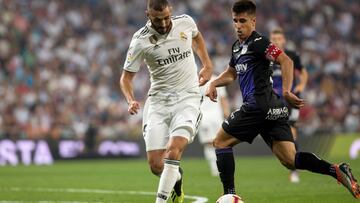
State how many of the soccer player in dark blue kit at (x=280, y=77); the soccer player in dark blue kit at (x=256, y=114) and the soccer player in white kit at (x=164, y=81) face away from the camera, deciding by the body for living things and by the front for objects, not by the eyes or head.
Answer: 0

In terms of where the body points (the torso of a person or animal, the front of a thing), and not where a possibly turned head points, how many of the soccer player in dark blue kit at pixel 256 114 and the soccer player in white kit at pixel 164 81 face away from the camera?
0

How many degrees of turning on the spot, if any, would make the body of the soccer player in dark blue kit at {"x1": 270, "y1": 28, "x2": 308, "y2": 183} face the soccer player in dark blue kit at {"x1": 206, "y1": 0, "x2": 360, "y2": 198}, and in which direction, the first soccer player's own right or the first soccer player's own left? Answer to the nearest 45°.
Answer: approximately 45° to the first soccer player's own left

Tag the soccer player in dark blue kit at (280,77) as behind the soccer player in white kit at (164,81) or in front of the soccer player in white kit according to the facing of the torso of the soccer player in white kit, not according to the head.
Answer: behind

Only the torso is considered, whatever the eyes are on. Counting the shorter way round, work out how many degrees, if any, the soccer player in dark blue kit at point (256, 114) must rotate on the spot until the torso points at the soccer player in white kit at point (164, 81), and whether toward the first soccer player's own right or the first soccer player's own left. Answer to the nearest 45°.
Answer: approximately 45° to the first soccer player's own right

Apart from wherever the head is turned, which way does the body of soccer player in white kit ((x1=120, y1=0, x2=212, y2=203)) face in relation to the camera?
toward the camera

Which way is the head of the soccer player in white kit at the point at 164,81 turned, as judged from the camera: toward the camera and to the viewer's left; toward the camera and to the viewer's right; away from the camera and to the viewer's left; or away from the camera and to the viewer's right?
toward the camera and to the viewer's right

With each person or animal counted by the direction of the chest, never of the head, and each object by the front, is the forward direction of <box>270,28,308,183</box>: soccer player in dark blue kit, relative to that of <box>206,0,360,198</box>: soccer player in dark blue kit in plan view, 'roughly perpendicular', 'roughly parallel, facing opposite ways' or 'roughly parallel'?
roughly parallel

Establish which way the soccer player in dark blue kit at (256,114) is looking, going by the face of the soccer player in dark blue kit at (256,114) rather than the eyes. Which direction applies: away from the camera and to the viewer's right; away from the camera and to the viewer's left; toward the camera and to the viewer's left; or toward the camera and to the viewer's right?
toward the camera and to the viewer's left

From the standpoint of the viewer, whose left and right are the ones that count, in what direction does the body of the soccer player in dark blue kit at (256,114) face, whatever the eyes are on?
facing the viewer and to the left of the viewer

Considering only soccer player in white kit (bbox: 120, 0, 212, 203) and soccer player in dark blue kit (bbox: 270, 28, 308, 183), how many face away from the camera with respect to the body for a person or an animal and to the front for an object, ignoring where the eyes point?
0
